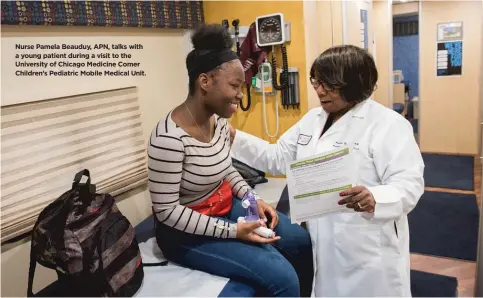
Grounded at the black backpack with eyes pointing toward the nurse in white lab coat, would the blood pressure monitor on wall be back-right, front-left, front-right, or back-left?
front-left

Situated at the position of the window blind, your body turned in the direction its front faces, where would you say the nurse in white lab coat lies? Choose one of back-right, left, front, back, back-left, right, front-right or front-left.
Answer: front

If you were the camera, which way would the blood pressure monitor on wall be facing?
facing the viewer

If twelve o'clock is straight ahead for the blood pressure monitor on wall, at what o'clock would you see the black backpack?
The black backpack is roughly at 1 o'clock from the blood pressure monitor on wall.

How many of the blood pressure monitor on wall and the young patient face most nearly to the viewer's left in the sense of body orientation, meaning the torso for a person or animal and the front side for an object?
0

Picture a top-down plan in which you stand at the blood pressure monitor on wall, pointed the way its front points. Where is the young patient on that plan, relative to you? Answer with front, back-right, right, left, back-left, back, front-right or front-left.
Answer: front

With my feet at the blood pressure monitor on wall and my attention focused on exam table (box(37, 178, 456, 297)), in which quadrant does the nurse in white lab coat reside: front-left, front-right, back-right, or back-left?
front-left

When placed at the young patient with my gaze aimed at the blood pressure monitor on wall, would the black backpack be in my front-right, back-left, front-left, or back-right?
back-left

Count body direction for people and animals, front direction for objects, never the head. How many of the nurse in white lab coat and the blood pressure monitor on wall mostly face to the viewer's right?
0

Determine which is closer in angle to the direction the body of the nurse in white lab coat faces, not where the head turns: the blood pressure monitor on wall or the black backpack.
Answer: the black backpack

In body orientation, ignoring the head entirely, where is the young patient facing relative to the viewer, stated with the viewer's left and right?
facing the viewer and to the right of the viewer

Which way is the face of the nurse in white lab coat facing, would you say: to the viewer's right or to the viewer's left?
to the viewer's left

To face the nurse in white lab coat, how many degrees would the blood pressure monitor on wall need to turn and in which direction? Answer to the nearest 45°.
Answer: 0° — it already faces them

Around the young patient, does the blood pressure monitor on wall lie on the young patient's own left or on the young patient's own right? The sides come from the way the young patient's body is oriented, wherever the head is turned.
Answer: on the young patient's own left

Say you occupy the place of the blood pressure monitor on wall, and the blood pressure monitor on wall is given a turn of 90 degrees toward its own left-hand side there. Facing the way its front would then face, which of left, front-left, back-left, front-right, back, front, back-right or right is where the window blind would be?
back-right

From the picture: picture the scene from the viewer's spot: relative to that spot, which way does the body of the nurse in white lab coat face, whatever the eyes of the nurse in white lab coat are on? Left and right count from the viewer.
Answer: facing the viewer and to the left of the viewer

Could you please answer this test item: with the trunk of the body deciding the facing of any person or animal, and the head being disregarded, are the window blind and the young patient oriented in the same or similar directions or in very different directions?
same or similar directions
